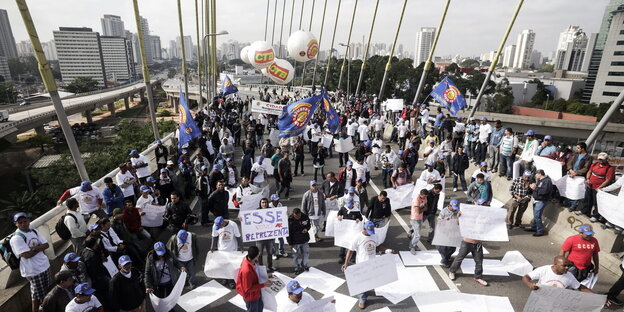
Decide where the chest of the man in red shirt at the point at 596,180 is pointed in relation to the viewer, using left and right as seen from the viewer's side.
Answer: facing the viewer and to the left of the viewer

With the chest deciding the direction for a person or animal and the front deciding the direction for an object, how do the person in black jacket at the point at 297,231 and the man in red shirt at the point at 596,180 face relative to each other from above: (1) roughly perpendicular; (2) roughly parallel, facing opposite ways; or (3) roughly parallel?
roughly perpendicular

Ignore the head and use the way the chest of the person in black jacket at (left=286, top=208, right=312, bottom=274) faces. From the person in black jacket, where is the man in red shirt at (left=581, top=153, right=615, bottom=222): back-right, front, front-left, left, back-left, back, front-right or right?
left

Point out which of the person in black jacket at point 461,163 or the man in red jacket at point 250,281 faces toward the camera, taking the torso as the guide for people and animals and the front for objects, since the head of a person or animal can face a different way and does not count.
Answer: the person in black jacket

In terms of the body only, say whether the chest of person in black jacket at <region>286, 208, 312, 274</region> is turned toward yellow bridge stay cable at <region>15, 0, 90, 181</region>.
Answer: no

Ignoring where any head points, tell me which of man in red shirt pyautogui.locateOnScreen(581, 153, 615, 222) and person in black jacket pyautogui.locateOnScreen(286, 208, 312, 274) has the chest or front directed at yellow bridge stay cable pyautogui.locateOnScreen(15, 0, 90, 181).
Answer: the man in red shirt

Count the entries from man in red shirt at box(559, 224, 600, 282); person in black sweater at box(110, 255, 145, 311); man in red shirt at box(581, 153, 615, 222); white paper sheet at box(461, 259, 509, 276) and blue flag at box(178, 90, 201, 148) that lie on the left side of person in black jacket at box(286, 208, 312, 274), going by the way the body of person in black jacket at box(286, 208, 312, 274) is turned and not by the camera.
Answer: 3

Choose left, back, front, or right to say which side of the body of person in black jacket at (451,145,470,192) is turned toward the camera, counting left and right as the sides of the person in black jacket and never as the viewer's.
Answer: front

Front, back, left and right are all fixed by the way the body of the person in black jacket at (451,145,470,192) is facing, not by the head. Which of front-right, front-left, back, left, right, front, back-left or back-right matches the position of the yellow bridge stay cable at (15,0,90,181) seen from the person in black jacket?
front-right
